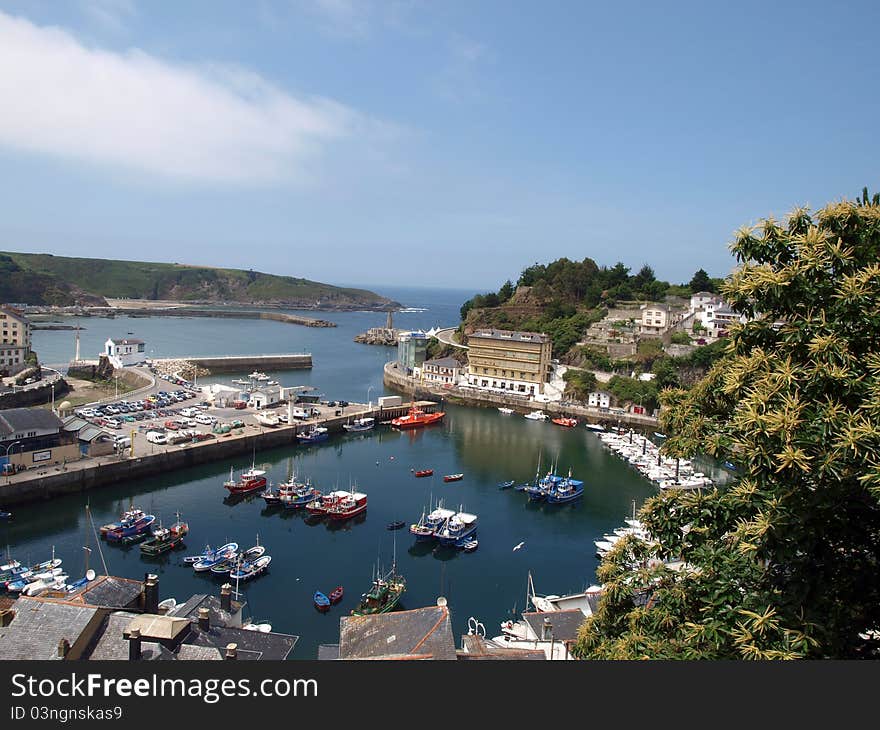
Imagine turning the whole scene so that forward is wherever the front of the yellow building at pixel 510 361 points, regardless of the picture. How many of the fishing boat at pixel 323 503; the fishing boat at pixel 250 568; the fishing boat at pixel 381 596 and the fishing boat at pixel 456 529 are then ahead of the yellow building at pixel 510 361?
4

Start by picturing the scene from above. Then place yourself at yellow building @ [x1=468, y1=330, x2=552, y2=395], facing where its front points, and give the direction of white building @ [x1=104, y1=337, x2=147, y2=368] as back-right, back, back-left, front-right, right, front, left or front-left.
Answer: right

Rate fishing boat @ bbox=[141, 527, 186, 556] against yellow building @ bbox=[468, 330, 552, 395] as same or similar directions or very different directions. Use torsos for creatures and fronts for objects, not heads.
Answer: very different directions

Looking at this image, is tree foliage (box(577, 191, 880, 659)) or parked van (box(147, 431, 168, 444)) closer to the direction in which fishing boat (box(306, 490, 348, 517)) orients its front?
the tree foliage

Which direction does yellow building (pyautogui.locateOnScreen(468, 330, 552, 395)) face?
toward the camera

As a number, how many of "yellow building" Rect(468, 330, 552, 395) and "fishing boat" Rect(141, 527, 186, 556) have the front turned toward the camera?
1

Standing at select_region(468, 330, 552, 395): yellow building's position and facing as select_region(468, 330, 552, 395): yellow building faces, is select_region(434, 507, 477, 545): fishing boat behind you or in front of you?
in front

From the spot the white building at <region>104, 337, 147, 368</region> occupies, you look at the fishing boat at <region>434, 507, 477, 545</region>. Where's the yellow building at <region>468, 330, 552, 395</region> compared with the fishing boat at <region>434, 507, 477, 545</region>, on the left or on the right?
left

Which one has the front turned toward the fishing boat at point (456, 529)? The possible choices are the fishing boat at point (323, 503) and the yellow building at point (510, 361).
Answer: the yellow building

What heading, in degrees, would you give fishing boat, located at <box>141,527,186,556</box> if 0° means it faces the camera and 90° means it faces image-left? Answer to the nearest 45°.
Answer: approximately 225°
